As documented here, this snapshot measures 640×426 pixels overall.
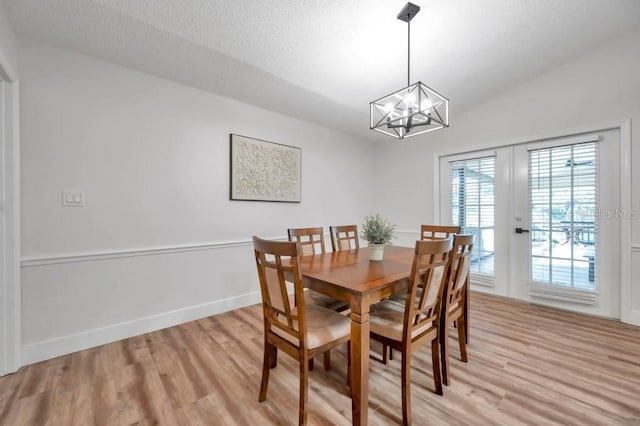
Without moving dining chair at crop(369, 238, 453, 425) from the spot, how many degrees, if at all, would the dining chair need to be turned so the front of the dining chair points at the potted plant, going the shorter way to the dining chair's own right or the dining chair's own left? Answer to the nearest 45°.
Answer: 0° — it already faces it

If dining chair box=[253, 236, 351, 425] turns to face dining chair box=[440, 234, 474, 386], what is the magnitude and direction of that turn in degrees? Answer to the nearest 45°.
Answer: approximately 45° to its right

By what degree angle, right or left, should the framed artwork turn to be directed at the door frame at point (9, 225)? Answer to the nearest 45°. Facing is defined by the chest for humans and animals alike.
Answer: approximately 90° to its right

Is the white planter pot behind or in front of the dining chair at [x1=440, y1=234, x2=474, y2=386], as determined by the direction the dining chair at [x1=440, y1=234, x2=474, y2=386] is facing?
in front

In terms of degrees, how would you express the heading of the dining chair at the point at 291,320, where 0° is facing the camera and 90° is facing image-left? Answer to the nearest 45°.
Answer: approximately 225°

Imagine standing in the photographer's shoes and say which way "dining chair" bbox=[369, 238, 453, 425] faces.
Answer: facing away from the viewer and to the left of the viewer

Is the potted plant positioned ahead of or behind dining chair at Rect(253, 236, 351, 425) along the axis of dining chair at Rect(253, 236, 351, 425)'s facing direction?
ahead

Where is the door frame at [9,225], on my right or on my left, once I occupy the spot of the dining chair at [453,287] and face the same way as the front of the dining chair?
on my left
